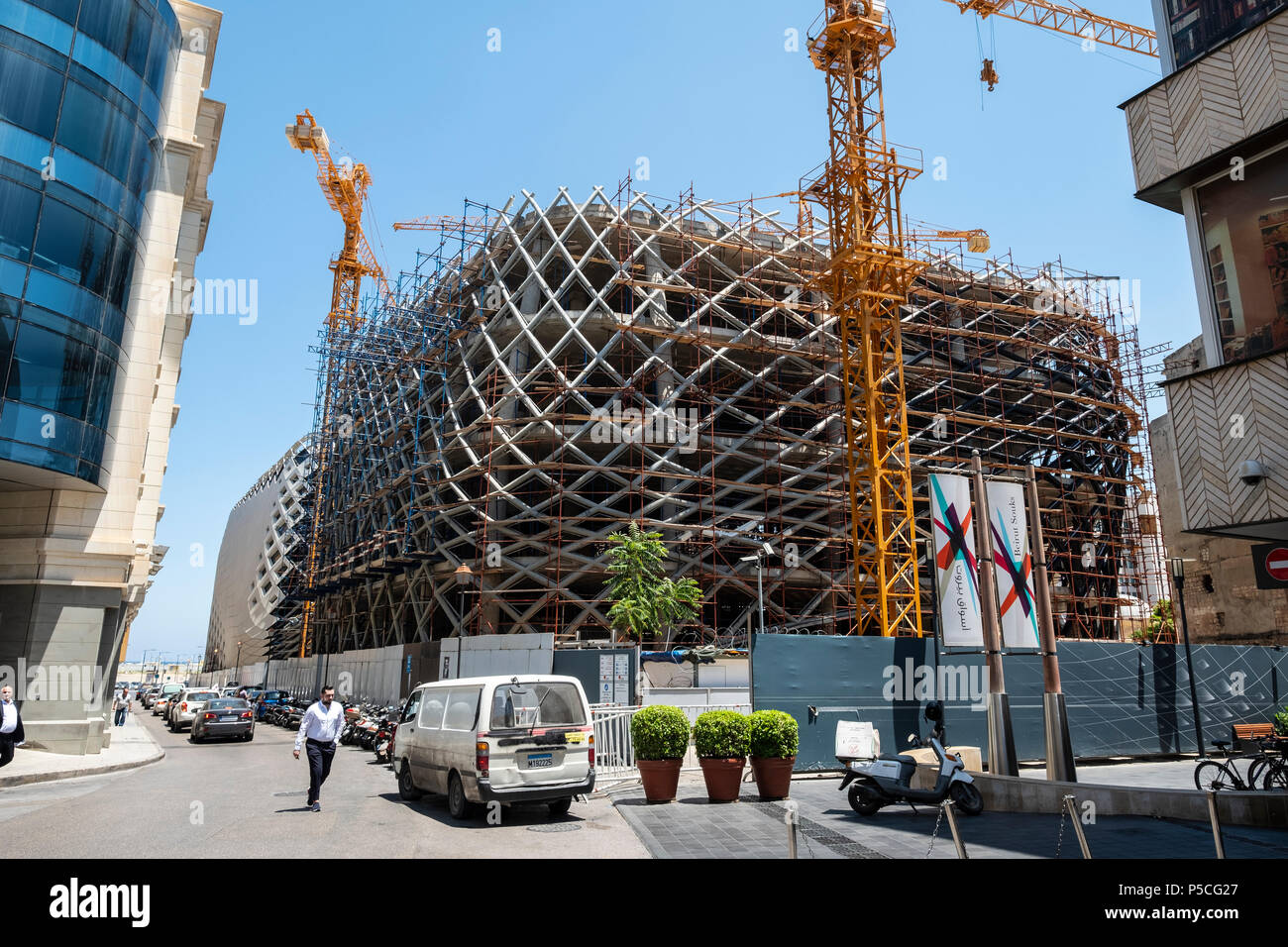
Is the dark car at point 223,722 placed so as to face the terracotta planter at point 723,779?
no

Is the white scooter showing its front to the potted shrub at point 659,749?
no

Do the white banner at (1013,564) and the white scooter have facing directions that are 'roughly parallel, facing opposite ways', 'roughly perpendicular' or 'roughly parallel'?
roughly perpendicular

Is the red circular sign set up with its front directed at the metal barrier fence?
no

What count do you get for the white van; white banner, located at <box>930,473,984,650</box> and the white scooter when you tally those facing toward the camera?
1

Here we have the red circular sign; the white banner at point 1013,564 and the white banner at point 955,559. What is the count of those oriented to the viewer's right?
0

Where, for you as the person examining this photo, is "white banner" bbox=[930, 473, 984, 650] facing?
facing the viewer

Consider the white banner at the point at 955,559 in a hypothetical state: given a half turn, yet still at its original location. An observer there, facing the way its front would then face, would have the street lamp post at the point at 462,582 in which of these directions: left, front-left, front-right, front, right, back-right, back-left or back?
front-left

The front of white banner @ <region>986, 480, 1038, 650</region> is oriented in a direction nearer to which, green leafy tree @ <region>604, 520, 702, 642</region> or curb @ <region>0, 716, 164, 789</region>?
the curb

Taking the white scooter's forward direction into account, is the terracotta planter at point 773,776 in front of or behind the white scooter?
behind

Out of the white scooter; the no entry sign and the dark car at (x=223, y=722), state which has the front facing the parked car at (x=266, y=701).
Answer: the dark car

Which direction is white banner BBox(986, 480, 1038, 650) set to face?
toward the camera

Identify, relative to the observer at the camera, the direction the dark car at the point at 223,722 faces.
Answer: facing away from the viewer

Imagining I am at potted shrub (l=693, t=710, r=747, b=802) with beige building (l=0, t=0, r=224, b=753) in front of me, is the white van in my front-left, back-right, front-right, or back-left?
front-left

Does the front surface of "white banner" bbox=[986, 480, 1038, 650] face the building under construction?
no

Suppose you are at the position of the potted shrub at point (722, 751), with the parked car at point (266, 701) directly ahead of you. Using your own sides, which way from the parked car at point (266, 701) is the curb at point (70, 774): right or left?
left

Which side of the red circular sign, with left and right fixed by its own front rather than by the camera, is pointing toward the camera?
front

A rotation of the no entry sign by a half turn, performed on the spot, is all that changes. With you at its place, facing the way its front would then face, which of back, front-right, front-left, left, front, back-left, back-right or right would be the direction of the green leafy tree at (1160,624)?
front

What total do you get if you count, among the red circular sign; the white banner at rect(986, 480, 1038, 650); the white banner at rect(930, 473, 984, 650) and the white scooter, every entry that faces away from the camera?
0

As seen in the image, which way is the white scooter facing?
to the viewer's right
